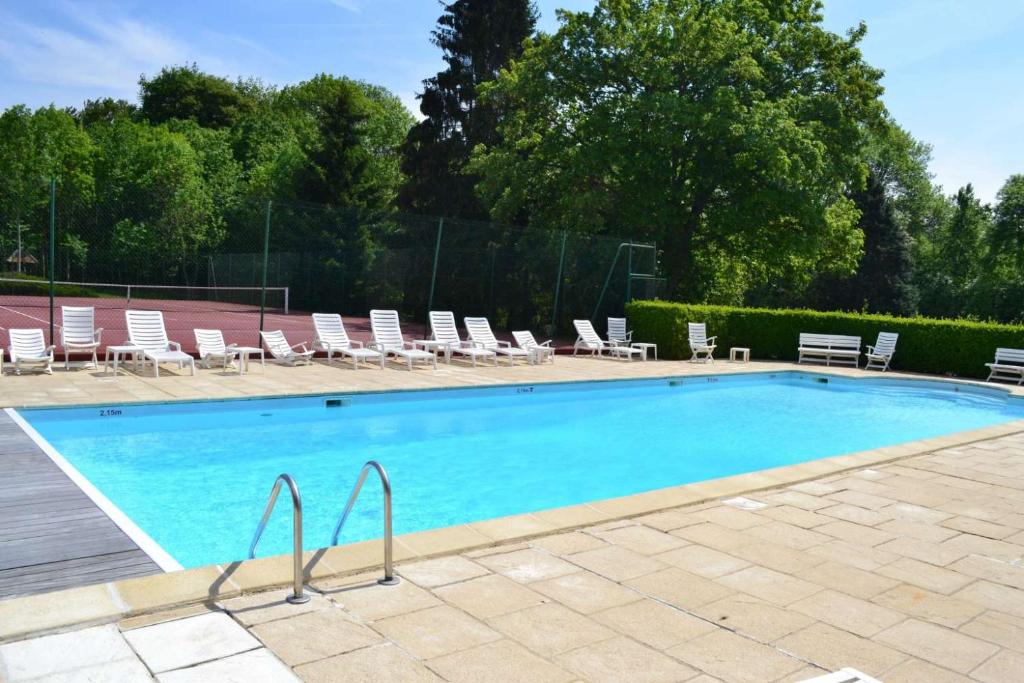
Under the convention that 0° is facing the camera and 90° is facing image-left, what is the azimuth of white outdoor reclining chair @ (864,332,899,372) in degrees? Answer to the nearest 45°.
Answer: approximately 45°

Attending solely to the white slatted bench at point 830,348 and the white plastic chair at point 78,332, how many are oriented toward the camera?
2

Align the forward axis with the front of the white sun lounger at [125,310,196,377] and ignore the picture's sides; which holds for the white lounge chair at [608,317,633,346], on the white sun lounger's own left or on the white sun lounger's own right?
on the white sun lounger's own left

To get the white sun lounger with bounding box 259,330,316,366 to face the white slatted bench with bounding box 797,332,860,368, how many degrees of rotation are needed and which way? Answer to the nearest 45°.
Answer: approximately 45° to its left

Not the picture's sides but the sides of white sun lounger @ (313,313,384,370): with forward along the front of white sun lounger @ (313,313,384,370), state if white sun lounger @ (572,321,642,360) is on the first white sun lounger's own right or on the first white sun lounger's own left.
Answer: on the first white sun lounger's own left

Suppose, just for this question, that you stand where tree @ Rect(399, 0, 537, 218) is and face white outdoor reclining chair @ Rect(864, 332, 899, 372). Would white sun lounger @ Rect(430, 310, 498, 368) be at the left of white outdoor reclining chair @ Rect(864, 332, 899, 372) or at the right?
right

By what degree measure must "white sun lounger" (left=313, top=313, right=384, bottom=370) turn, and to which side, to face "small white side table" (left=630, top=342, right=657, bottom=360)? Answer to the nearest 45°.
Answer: approximately 45° to its left

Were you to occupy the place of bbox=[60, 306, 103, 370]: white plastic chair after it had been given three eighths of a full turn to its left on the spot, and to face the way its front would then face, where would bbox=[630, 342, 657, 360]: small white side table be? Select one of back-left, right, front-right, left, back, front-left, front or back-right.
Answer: front-right

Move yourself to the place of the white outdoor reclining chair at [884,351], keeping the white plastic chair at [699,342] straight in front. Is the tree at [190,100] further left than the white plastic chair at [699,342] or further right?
right

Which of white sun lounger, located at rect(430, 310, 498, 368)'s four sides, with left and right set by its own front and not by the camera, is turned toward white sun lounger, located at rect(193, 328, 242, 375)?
right

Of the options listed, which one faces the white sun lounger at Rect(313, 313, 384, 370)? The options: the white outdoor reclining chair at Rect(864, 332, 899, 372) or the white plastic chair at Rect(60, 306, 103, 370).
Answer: the white outdoor reclining chair at Rect(864, 332, 899, 372)
